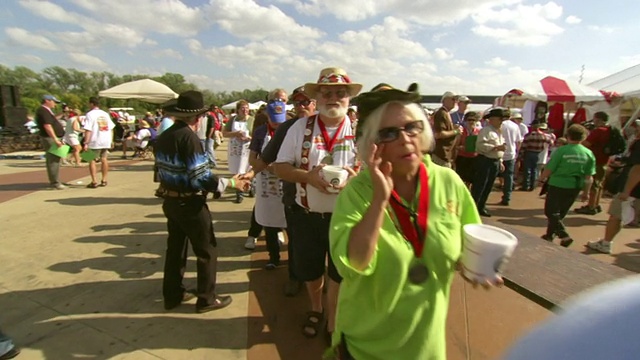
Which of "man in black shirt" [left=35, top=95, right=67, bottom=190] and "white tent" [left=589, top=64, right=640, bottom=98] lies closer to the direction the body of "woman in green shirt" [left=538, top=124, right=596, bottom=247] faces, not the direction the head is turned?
the white tent

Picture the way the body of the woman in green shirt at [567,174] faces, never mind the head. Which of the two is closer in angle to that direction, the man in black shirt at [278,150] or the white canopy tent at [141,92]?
the white canopy tent

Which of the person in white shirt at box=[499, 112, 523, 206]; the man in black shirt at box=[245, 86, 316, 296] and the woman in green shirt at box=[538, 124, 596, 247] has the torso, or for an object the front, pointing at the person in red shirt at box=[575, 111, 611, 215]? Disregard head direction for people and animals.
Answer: the woman in green shirt

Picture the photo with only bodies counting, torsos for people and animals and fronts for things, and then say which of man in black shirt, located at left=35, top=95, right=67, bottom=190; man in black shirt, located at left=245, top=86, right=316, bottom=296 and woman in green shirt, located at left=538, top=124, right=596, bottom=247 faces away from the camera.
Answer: the woman in green shirt

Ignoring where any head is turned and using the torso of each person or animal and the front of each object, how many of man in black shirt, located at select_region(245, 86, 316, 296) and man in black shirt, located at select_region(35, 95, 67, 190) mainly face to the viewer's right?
1

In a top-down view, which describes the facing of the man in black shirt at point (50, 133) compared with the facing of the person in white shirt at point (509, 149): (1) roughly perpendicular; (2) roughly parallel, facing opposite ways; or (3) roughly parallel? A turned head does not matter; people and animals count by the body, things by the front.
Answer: roughly perpendicular

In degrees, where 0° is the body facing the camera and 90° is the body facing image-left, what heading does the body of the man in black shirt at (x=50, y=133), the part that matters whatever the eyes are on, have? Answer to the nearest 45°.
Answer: approximately 270°

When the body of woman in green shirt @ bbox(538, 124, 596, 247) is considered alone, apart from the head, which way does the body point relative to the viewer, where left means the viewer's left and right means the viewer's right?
facing away from the viewer

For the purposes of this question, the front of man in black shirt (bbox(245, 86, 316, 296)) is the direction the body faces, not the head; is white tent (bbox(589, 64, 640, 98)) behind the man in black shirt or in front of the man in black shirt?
behind

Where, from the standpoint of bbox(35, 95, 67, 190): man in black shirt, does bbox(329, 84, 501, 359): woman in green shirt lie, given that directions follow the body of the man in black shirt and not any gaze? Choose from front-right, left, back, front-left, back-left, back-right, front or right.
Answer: right

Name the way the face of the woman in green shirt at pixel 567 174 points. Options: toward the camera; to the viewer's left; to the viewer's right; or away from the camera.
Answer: away from the camera
